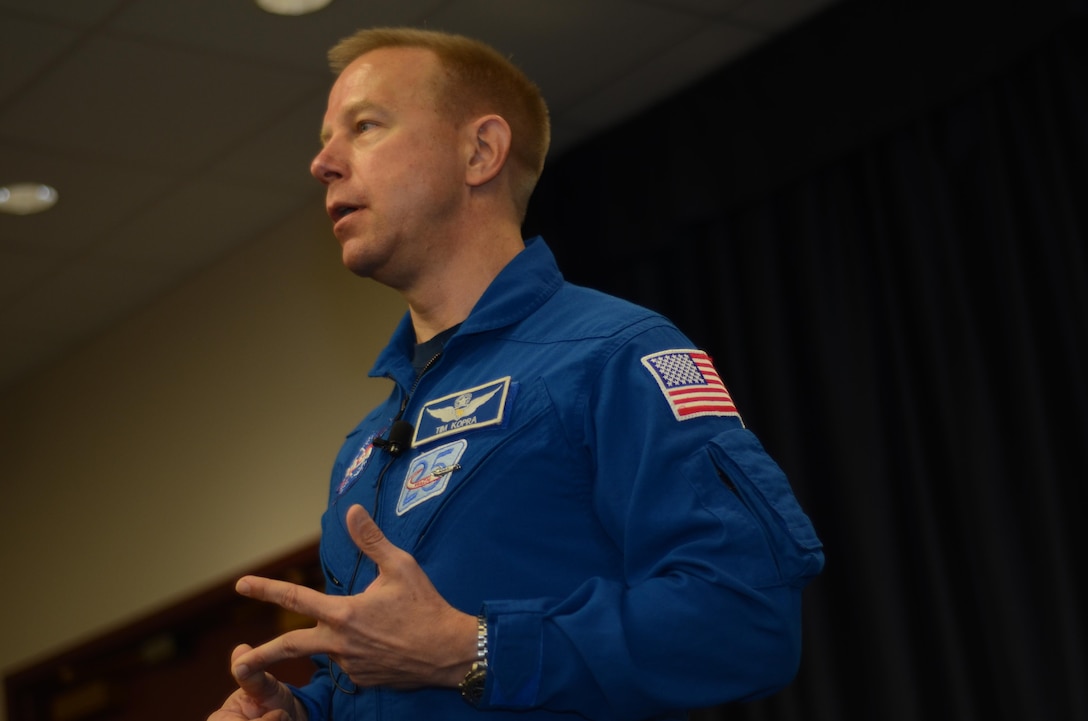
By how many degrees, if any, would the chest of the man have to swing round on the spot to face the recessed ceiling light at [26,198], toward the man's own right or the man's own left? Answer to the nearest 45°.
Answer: approximately 90° to the man's own right

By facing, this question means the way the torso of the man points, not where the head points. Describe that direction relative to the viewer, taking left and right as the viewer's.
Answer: facing the viewer and to the left of the viewer

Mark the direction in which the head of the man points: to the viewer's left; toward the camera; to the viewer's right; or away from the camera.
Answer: to the viewer's left

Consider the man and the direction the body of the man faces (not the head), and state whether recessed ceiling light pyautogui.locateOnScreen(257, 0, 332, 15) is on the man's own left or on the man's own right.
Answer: on the man's own right
